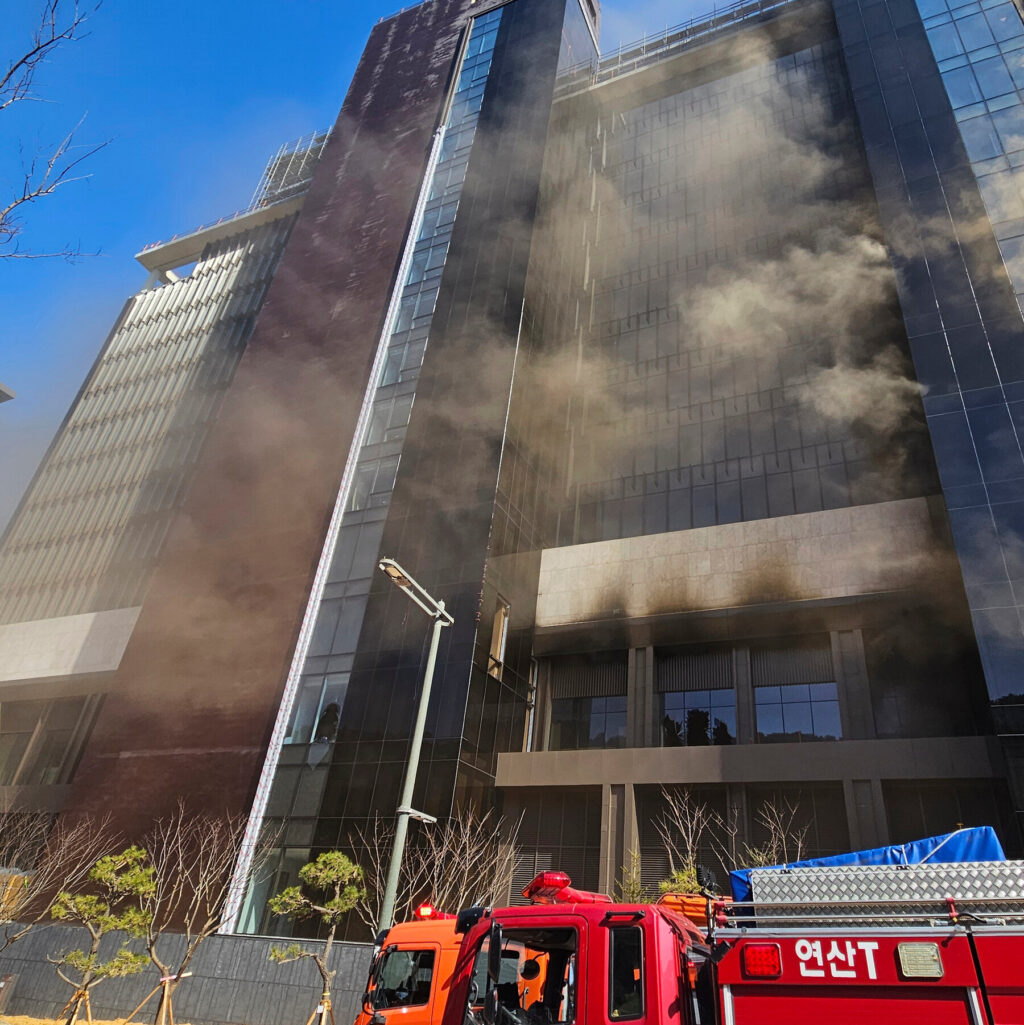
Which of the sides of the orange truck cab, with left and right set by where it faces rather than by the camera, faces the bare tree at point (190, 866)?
front

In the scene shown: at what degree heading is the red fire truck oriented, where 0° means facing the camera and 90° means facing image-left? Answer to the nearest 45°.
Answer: approximately 90°

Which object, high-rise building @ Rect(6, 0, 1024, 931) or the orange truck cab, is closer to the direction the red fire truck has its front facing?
the orange truck cab

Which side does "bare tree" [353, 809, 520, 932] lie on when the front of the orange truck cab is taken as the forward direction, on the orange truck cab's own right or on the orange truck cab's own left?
on the orange truck cab's own right

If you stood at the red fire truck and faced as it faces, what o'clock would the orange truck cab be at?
The orange truck cab is roughly at 1 o'clock from the red fire truck.

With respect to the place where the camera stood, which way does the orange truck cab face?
facing to the left of the viewer

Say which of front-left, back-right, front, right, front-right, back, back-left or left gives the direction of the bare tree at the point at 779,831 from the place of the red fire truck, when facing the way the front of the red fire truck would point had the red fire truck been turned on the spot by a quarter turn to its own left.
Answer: back

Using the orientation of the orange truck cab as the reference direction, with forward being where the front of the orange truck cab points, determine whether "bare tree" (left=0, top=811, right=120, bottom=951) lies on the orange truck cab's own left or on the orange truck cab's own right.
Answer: on the orange truck cab's own right

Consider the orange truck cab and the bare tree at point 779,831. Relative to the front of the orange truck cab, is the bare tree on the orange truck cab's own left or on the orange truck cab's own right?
on the orange truck cab's own right
